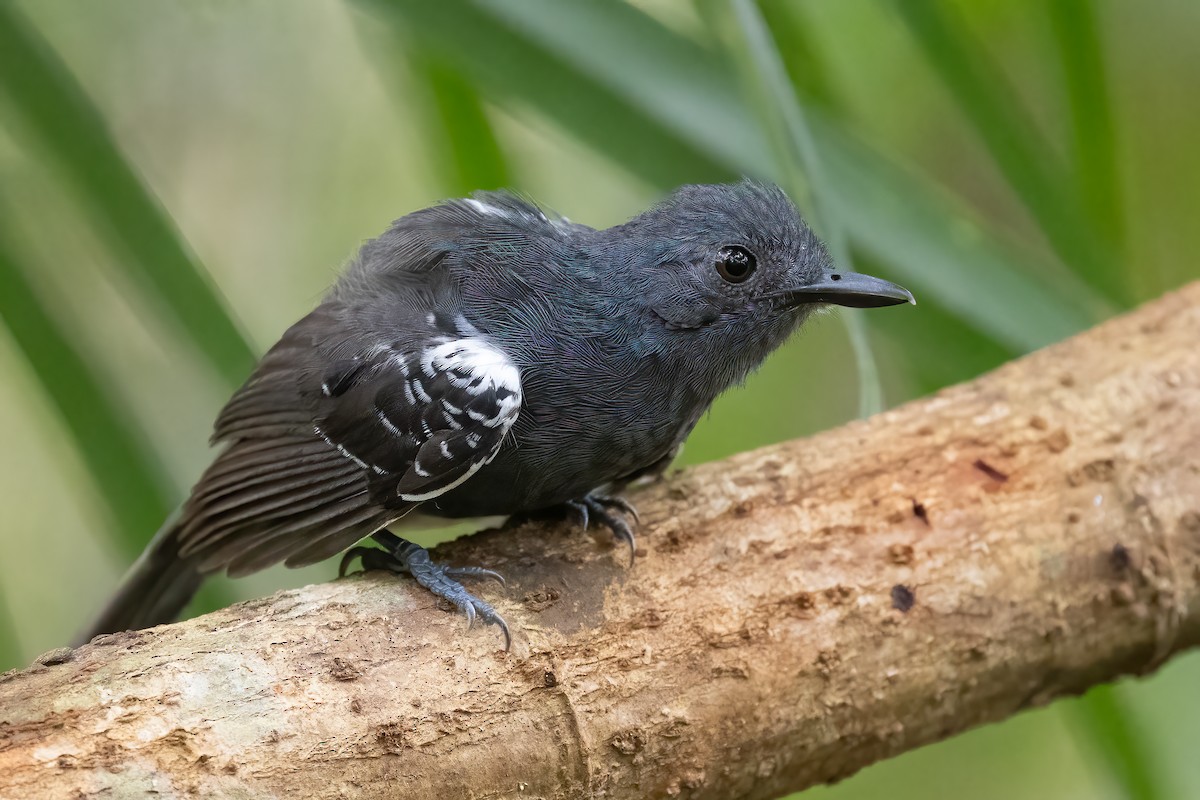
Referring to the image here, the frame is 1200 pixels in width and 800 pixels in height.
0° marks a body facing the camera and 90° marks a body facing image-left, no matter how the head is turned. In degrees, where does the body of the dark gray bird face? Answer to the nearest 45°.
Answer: approximately 270°
